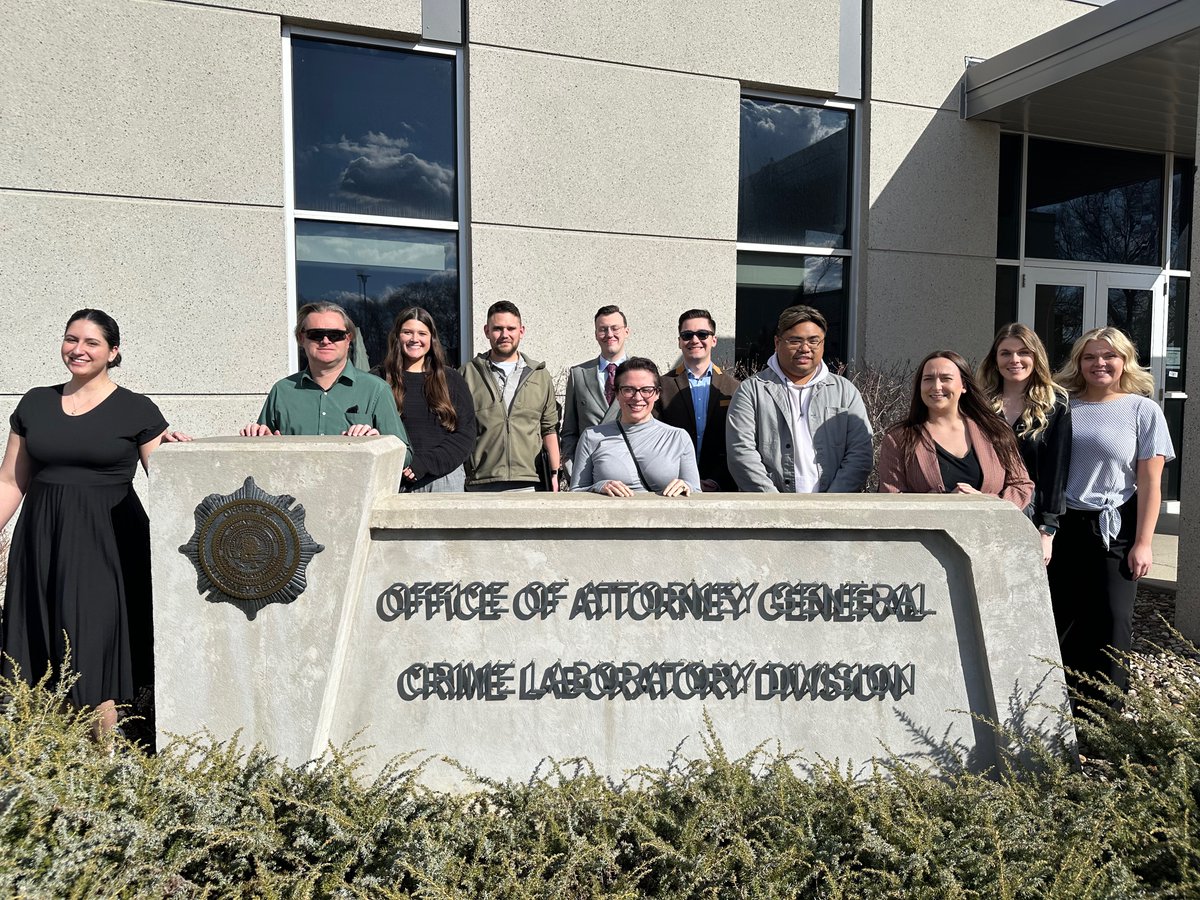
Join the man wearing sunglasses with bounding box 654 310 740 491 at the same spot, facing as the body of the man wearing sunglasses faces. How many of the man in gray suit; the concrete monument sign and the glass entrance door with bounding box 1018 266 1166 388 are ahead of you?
1

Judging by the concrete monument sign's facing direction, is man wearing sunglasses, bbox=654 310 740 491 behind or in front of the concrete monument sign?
behind

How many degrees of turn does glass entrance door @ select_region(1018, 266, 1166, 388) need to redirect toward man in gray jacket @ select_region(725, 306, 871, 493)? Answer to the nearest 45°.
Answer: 0° — it already faces them

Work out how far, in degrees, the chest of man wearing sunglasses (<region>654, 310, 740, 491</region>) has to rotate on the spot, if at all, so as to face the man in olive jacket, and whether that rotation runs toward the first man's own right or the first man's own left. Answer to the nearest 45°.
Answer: approximately 90° to the first man's own right

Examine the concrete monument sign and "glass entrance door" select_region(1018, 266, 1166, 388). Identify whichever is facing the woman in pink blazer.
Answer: the glass entrance door

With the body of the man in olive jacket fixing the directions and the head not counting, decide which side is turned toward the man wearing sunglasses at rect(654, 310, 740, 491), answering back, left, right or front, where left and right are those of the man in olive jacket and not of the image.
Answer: left

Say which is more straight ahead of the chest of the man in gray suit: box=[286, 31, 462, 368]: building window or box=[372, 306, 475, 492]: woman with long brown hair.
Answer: the woman with long brown hair

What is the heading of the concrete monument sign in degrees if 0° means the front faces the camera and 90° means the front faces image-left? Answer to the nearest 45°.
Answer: approximately 0°

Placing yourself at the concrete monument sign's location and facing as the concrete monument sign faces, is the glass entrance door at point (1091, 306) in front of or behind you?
behind
